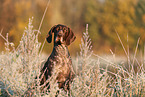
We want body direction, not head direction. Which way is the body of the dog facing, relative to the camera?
toward the camera

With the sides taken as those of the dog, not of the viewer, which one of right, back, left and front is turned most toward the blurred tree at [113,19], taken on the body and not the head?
back
